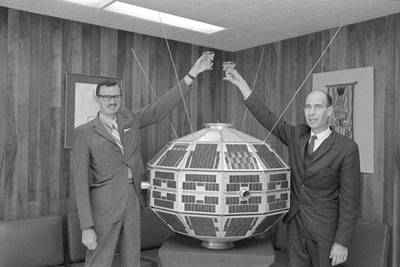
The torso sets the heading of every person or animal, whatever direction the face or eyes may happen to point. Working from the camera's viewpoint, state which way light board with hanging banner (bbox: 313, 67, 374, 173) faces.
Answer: facing the viewer and to the left of the viewer

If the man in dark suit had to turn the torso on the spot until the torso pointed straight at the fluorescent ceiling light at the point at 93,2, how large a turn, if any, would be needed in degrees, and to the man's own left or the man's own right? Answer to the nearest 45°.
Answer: approximately 45° to the man's own right

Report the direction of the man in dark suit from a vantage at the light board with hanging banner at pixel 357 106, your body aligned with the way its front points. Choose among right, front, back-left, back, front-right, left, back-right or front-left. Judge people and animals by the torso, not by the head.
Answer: front-left

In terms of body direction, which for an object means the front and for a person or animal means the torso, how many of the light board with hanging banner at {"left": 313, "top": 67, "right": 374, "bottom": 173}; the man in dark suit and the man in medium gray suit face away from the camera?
0

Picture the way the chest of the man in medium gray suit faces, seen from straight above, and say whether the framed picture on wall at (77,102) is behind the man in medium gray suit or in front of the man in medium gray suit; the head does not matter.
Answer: behind

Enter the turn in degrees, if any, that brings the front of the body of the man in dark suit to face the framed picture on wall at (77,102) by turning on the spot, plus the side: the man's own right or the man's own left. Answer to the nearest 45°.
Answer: approximately 90° to the man's own right

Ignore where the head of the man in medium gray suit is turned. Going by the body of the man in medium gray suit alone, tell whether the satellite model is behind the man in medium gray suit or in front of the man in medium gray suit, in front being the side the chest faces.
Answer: in front

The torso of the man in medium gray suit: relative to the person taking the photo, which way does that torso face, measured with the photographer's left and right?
facing the viewer and to the right of the viewer

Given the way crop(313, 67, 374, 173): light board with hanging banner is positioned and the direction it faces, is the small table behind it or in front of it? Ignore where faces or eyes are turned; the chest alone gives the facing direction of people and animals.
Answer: in front

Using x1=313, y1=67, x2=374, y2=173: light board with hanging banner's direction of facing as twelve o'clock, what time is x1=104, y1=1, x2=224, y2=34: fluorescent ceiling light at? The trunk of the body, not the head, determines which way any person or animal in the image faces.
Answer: The fluorescent ceiling light is roughly at 1 o'clock from the light board with hanging banner.

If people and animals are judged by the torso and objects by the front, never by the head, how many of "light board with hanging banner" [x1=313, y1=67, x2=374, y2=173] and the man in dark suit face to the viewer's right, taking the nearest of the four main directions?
0

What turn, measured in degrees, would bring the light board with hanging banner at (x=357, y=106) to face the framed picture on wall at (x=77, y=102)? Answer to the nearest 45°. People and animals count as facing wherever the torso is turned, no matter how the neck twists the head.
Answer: approximately 45° to its right
